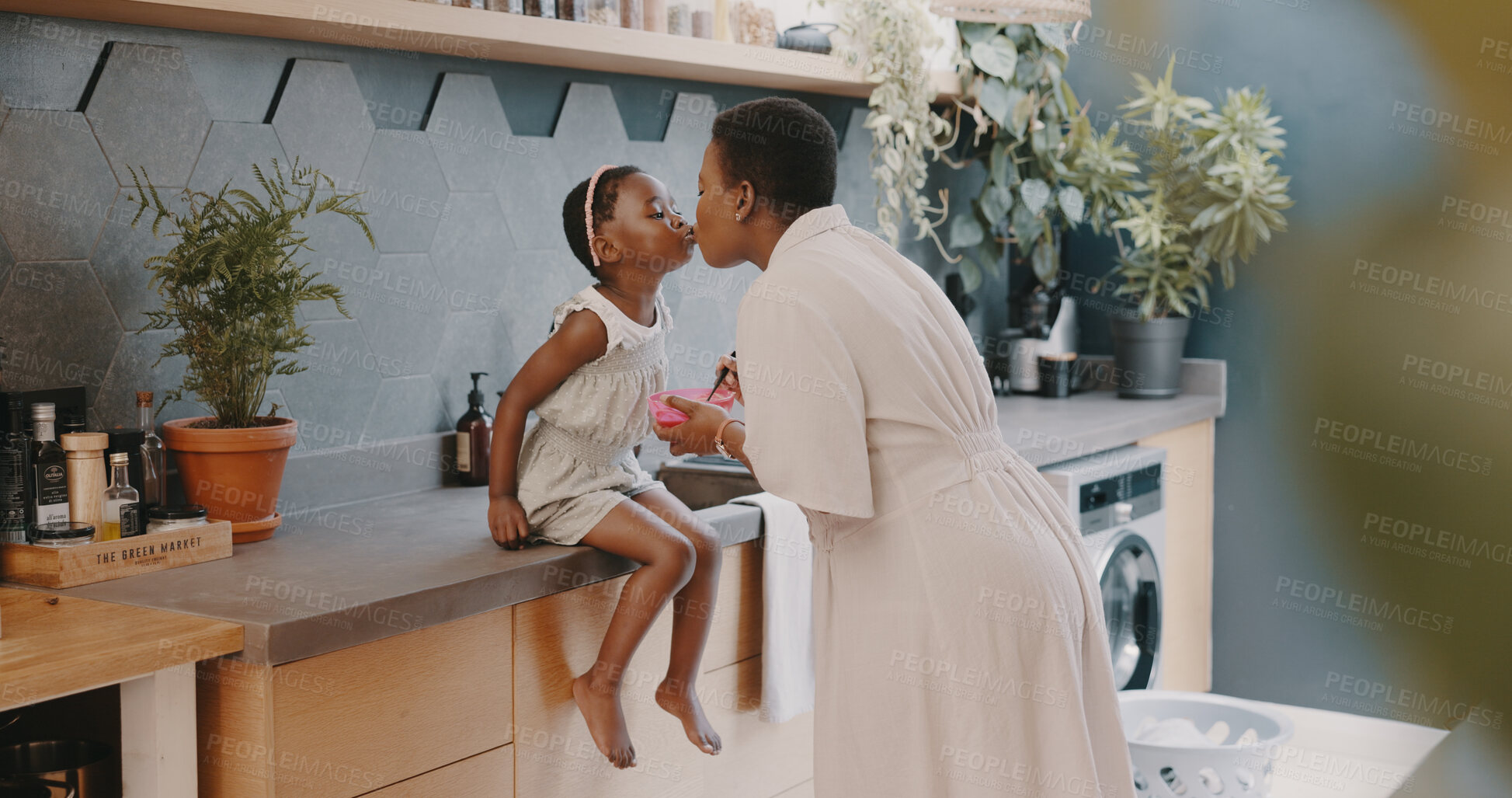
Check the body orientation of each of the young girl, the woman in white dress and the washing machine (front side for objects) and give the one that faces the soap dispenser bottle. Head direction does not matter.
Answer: the woman in white dress

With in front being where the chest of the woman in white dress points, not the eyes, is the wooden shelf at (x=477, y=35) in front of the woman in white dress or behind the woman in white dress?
in front

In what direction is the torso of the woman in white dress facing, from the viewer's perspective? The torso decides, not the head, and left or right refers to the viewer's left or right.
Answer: facing away from the viewer and to the left of the viewer

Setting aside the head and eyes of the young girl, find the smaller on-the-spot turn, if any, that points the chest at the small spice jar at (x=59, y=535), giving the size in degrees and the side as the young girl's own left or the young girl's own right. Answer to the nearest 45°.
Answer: approximately 135° to the young girl's own right

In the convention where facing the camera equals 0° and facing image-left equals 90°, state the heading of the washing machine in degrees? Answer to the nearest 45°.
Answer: approximately 315°

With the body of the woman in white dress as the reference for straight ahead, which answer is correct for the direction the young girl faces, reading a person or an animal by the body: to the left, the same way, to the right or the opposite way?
the opposite way

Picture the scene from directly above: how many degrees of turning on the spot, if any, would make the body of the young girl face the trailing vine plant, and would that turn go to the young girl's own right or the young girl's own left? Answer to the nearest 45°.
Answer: approximately 90° to the young girl's own left

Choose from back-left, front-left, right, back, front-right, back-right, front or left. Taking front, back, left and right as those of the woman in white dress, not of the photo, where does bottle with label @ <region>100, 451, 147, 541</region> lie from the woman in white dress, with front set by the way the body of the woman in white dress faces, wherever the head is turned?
front-left

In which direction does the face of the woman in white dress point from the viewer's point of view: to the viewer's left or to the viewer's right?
to the viewer's left

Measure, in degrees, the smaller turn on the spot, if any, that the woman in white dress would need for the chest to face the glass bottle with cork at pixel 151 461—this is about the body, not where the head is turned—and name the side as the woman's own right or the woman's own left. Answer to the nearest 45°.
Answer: approximately 45° to the woman's own left

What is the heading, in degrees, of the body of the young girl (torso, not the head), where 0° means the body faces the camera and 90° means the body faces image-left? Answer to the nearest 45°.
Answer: approximately 315°

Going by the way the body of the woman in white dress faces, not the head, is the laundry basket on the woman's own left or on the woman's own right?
on the woman's own right

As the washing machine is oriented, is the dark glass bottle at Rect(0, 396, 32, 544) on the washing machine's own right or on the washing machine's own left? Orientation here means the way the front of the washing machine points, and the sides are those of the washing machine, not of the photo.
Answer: on the washing machine's own right

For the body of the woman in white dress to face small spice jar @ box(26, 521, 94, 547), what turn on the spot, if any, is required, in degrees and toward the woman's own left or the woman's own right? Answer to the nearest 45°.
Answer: approximately 45° to the woman's own left
